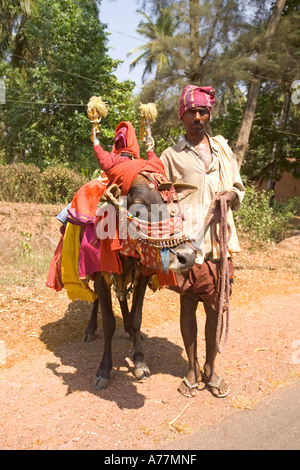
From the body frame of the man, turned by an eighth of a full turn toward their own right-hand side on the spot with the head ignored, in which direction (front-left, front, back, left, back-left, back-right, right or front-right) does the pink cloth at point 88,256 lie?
front-right

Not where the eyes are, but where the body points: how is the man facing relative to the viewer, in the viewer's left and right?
facing the viewer

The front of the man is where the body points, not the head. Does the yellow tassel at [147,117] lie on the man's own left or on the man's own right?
on the man's own right
